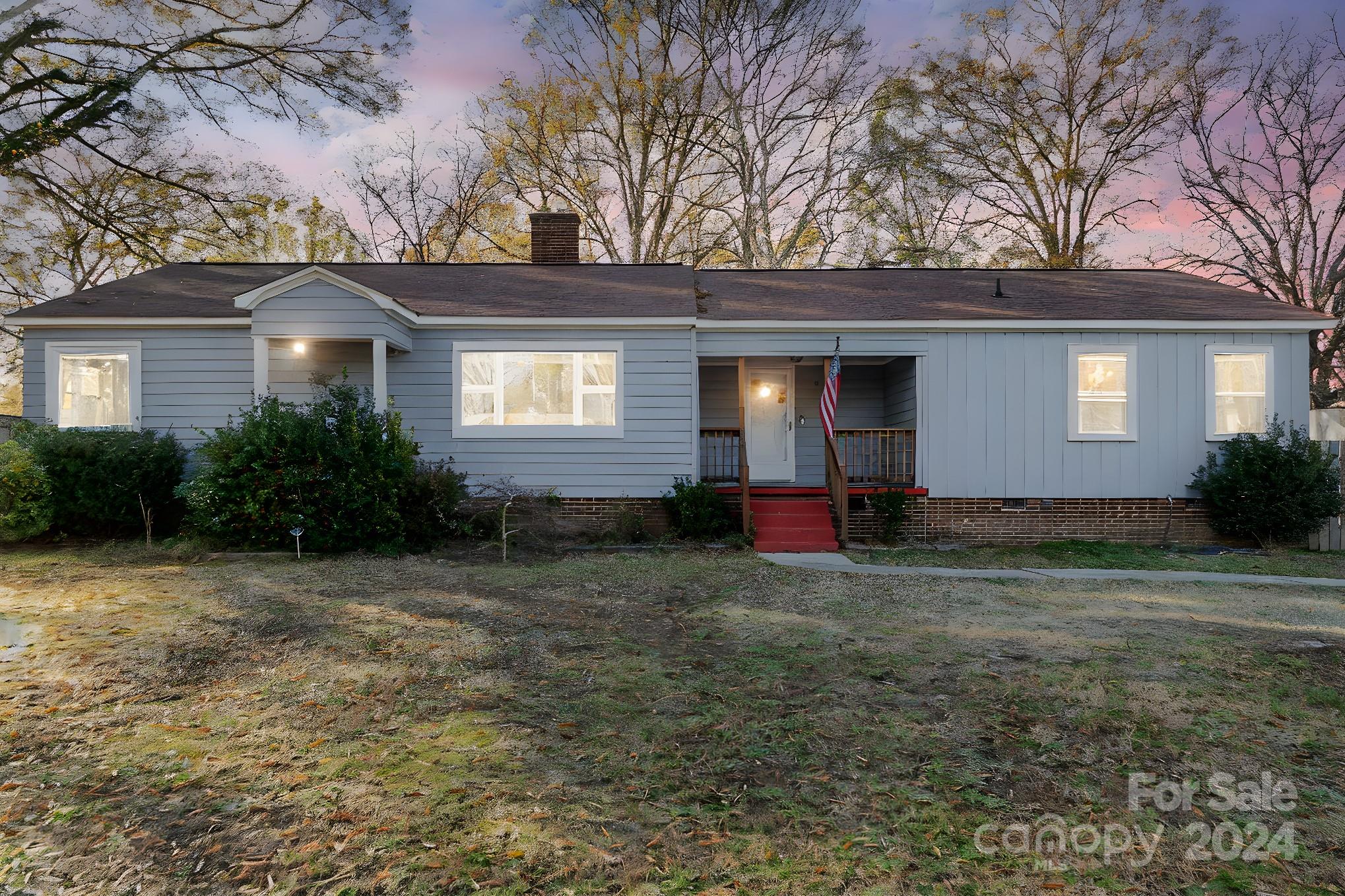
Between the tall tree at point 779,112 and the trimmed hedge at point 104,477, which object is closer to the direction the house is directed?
the trimmed hedge

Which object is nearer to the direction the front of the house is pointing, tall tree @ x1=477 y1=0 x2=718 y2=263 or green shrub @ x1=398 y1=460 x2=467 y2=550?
the green shrub

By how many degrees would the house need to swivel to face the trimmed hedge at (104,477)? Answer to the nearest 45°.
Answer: approximately 90° to its right

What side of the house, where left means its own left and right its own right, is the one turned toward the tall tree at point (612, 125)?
back

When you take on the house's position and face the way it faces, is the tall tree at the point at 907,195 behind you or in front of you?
behind

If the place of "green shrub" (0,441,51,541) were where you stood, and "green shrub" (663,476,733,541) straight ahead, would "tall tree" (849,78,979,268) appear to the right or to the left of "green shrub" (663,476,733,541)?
left

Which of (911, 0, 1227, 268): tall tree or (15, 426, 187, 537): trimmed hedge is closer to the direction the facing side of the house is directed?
the trimmed hedge

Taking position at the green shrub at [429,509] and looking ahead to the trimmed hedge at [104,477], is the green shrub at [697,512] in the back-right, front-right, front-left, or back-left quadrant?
back-right

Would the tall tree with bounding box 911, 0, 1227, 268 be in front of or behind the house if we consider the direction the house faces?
behind

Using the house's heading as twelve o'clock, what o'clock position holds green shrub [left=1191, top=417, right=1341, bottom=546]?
The green shrub is roughly at 9 o'clock from the house.

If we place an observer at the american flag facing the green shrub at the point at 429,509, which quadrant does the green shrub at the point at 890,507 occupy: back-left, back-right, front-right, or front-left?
back-left

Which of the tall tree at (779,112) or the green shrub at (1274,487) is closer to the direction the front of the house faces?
the green shrub

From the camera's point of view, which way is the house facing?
toward the camera
